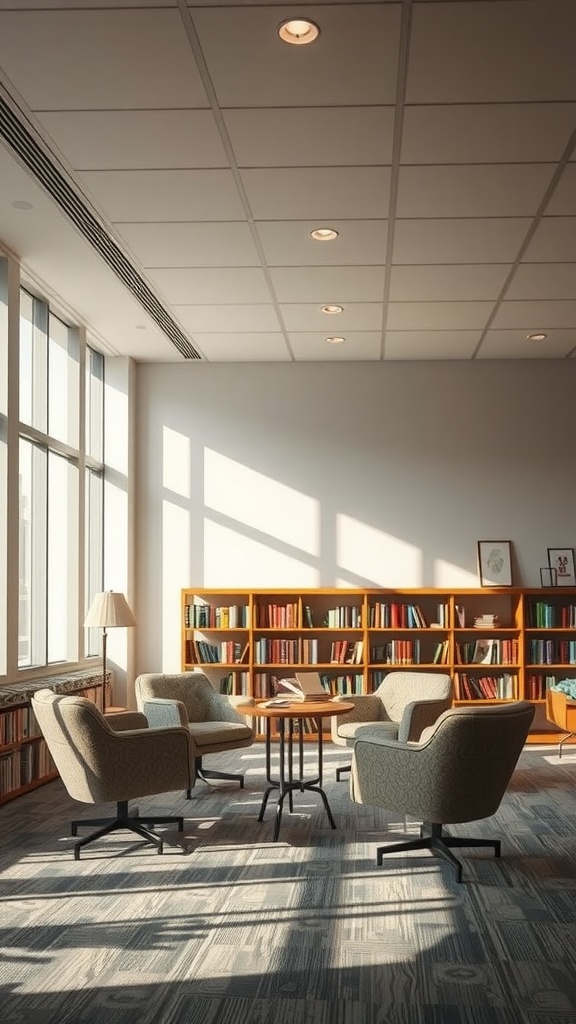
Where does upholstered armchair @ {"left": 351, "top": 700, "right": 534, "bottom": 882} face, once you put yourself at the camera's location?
facing away from the viewer and to the left of the viewer

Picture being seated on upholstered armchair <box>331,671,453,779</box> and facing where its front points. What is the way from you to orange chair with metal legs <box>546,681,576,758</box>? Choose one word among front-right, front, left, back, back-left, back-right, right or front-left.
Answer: back

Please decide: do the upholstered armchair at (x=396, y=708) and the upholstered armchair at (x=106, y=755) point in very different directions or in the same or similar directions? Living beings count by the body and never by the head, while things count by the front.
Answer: very different directions

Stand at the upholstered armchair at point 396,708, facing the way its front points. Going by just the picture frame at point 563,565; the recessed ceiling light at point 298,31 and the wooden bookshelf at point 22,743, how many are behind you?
1

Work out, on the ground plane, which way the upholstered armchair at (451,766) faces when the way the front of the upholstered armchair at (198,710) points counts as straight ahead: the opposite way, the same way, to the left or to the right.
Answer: the opposite way

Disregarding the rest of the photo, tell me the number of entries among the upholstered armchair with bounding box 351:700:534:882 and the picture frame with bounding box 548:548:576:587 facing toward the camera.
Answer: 1

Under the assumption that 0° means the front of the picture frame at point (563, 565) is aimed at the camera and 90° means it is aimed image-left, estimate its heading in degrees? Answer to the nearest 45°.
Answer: approximately 0°

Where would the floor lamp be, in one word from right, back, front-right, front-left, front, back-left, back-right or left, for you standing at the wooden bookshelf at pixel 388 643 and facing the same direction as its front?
front-right
